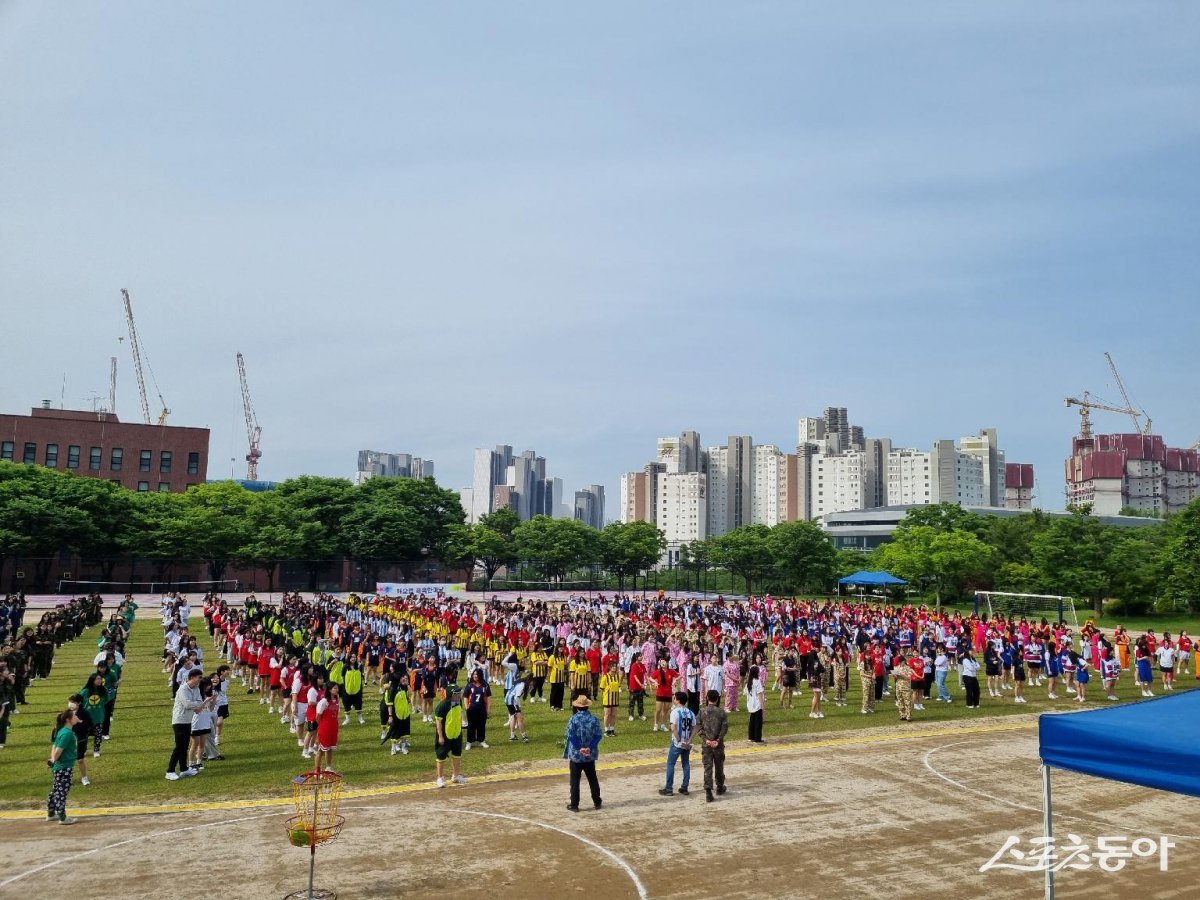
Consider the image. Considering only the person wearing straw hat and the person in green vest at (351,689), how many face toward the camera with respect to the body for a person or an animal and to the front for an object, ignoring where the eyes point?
1

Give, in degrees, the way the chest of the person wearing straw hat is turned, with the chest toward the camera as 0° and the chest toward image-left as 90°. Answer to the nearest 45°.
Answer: approximately 180°

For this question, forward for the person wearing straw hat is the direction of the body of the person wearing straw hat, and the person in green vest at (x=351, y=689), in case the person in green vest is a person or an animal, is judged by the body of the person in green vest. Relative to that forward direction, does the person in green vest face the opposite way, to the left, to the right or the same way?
the opposite way

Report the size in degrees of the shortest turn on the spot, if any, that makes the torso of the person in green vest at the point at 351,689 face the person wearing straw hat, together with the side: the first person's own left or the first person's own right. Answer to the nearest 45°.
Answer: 0° — they already face them

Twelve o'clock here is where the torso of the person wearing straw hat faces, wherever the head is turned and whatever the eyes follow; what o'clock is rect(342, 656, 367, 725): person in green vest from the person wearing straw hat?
The person in green vest is roughly at 11 o'clock from the person wearing straw hat.

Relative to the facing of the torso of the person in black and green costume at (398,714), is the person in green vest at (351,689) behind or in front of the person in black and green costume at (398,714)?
behind

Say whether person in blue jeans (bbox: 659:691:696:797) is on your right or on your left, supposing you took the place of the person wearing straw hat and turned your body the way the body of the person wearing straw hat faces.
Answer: on your right

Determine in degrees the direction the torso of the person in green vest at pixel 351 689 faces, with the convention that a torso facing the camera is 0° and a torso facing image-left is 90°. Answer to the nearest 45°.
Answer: approximately 0°

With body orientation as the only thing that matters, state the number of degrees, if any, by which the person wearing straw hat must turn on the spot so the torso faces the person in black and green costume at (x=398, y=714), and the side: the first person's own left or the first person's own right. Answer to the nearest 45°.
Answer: approximately 45° to the first person's own left
